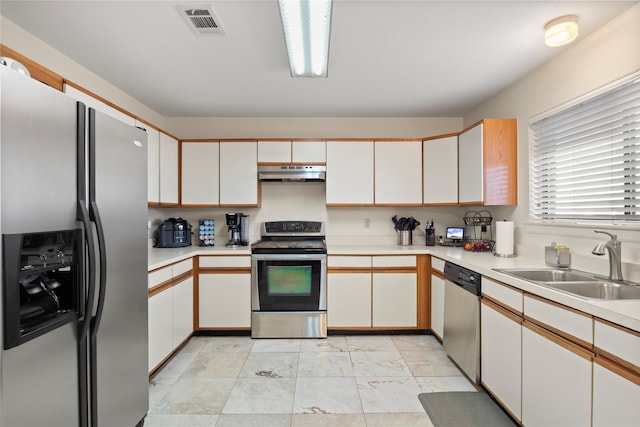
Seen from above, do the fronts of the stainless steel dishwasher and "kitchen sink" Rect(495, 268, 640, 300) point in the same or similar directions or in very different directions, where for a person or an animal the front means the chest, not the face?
same or similar directions

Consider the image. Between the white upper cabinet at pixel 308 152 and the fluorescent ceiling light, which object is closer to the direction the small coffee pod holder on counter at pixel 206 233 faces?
the fluorescent ceiling light

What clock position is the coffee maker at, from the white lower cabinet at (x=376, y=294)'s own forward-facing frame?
The coffee maker is roughly at 3 o'clock from the white lower cabinet.

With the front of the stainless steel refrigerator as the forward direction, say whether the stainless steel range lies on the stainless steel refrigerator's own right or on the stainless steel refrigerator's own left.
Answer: on the stainless steel refrigerator's own left

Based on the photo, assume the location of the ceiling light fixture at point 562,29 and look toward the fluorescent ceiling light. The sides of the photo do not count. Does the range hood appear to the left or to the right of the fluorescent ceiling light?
right

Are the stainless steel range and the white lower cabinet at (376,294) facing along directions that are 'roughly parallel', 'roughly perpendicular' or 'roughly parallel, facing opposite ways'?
roughly parallel

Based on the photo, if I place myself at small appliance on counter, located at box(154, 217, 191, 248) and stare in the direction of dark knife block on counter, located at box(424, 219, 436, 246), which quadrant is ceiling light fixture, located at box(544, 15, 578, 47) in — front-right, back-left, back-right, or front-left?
front-right

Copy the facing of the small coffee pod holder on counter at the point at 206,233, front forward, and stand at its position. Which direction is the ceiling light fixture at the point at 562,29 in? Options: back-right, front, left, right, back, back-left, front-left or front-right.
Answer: front-left

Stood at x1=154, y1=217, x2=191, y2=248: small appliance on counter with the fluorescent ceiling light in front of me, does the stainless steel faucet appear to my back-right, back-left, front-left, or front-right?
front-left

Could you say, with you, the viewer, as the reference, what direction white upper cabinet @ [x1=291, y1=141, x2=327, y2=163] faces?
facing the viewer

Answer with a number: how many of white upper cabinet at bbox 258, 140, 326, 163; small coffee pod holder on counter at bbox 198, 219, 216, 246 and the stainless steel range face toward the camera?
3

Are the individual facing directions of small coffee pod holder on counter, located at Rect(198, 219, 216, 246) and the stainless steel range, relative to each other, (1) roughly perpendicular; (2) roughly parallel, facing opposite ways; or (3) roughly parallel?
roughly parallel

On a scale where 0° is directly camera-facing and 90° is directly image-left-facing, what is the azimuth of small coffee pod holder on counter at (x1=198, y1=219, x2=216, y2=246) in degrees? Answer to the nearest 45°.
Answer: approximately 0°

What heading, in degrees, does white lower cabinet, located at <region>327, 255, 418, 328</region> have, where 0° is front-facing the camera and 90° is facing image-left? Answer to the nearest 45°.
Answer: approximately 0°
